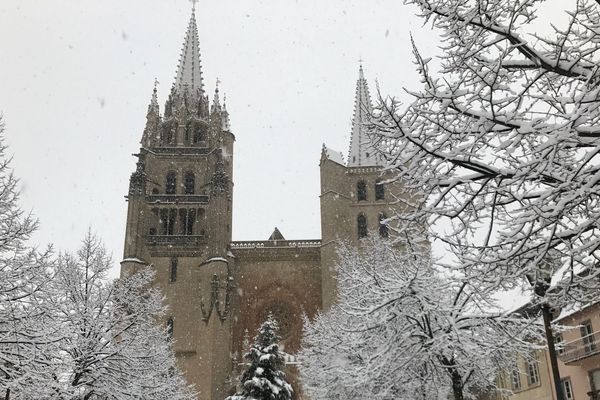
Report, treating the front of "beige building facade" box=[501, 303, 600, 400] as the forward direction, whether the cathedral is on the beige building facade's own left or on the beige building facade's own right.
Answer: on the beige building facade's own right

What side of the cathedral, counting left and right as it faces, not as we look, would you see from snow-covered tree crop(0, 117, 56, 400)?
front

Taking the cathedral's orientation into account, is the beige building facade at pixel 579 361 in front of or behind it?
in front

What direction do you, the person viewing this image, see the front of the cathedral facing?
facing the viewer

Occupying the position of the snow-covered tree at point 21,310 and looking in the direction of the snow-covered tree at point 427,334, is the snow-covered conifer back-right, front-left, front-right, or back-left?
front-left

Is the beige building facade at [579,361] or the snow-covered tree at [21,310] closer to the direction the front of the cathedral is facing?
the snow-covered tree

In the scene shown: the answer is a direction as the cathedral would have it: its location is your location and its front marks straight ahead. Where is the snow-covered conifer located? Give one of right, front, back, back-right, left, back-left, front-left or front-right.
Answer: front

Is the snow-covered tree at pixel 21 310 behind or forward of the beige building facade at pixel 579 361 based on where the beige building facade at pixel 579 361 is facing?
forward

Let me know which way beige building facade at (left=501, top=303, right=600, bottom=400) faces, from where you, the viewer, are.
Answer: facing the viewer and to the left of the viewer

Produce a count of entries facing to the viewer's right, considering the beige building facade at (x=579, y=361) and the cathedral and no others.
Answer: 0

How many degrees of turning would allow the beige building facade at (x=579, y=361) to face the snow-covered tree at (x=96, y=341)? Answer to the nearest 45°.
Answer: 0° — it already faces it

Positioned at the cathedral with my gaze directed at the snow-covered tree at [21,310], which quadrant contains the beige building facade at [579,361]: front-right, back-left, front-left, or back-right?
front-left
